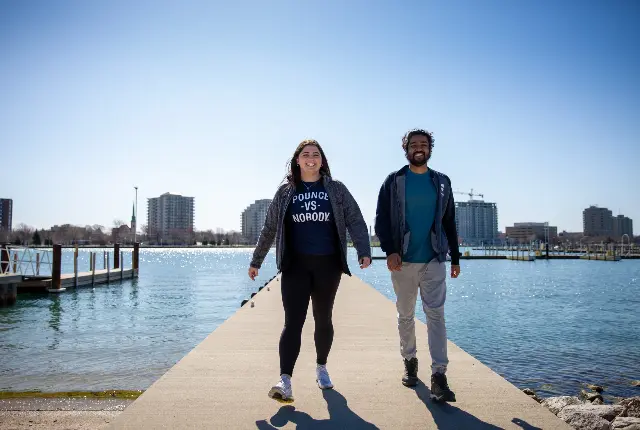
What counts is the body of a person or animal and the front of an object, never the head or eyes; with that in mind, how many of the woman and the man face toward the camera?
2

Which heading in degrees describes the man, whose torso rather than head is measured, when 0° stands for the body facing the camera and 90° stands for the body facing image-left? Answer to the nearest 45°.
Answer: approximately 0°

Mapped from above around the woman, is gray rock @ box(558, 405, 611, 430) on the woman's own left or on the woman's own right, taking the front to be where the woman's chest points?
on the woman's own left

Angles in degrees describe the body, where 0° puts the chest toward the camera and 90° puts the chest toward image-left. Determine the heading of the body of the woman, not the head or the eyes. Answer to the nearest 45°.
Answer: approximately 0°

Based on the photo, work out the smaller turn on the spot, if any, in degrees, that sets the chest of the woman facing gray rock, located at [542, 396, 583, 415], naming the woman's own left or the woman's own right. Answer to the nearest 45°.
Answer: approximately 135° to the woman's own left

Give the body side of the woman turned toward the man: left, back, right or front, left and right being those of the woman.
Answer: left

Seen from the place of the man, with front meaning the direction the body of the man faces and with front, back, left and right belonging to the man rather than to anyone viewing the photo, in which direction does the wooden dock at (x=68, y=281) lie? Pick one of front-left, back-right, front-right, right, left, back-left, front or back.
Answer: back-right

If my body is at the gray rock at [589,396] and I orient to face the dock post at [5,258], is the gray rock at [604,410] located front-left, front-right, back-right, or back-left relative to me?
back-left
